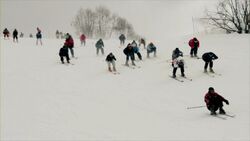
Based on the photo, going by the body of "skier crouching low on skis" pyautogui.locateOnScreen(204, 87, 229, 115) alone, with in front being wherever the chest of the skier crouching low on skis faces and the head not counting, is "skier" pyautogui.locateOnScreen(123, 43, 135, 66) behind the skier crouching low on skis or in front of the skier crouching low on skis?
behind
